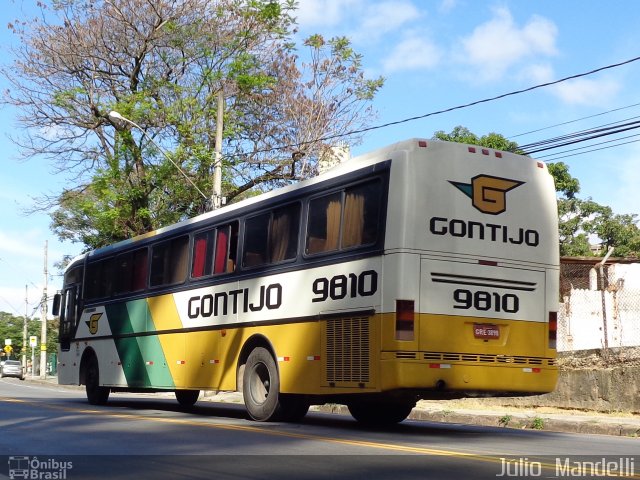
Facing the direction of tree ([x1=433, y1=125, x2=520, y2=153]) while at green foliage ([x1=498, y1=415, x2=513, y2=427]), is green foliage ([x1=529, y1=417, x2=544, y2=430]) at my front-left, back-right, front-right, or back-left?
back-right

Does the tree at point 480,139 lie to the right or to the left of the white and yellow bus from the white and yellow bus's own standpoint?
on its right

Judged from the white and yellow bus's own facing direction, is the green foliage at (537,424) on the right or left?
on its right

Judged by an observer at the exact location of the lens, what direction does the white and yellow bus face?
facing away from the viewer and to the left of the viewer

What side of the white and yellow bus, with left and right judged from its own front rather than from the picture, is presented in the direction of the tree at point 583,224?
right

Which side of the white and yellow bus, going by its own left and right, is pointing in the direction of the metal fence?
right
